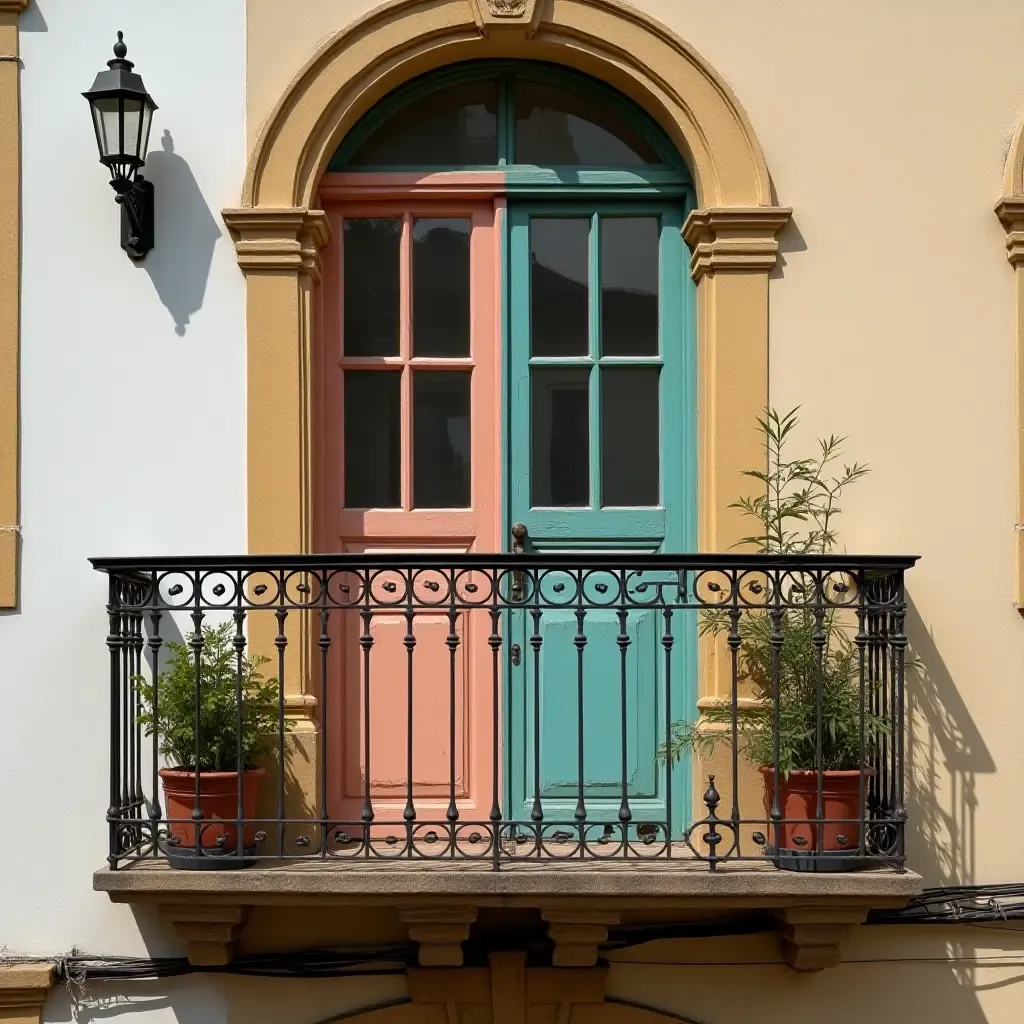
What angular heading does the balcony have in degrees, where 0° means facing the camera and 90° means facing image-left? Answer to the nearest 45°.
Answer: approximately 0°
